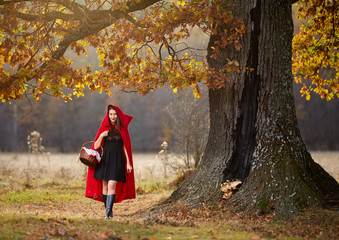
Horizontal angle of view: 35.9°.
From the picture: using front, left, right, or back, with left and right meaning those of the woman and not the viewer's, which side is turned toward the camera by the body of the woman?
front
